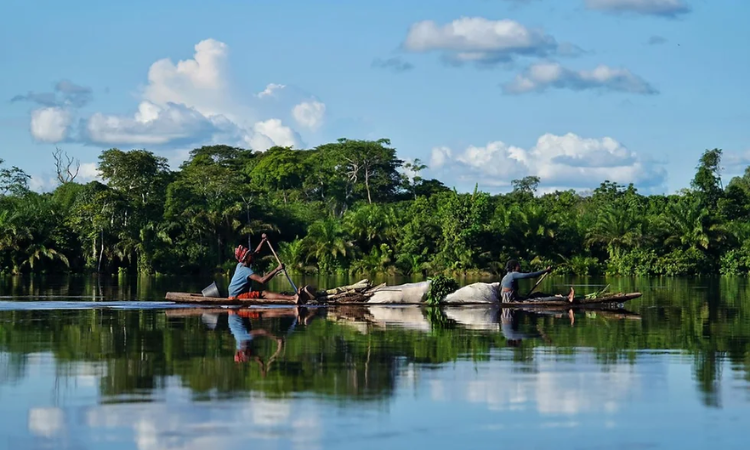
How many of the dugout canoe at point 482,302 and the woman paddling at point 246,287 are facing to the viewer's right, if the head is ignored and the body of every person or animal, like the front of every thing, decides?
2

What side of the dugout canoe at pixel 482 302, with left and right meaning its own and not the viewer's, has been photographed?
right

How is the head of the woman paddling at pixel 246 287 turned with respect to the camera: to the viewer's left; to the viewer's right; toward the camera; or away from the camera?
to the viewer's right

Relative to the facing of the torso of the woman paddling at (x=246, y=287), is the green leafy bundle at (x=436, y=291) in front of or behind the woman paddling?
in front

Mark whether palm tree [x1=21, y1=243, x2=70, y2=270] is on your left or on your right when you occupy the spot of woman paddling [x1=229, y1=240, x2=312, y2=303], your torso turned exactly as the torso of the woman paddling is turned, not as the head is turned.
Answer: on your left

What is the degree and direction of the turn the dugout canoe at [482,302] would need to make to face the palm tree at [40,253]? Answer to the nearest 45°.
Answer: approximately 135° to its left

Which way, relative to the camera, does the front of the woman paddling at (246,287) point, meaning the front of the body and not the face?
to the viewer's right

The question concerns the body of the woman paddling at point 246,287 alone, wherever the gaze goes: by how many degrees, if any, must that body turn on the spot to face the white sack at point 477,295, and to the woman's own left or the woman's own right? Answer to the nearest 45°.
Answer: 0° — they already face it

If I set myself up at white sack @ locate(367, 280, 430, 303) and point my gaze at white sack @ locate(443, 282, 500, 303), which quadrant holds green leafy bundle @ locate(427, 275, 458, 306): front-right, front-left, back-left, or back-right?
front-right
